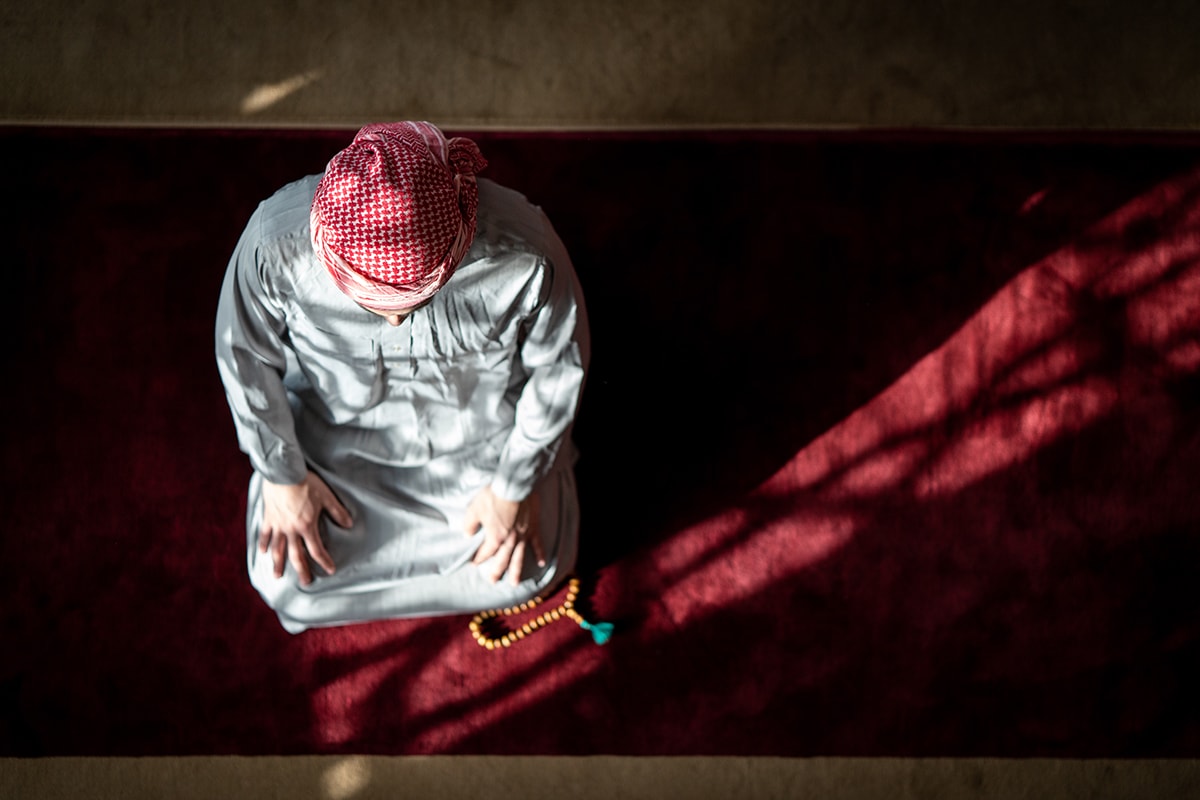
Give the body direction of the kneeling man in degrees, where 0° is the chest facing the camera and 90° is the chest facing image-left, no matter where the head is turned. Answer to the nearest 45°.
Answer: approximately 0°
